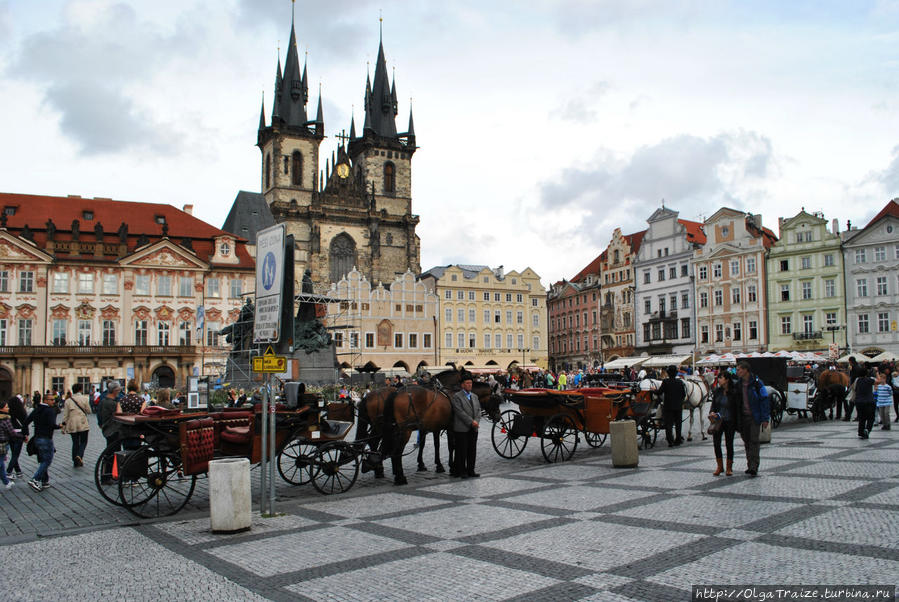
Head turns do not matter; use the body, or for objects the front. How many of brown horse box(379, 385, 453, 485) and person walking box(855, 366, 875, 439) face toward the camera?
0

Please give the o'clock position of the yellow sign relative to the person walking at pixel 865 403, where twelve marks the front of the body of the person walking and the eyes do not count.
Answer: The yellow sign is roughly at 7 o'clock from the person walking.

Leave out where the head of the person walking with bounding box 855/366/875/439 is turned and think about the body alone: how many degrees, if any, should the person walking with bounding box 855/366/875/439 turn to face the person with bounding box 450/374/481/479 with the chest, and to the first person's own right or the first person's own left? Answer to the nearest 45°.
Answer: approximately 135° to the first person's own left

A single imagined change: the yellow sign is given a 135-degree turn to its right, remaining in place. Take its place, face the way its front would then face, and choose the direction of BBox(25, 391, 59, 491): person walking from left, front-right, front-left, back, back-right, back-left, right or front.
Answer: front

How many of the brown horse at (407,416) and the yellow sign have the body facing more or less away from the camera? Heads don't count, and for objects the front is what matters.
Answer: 0

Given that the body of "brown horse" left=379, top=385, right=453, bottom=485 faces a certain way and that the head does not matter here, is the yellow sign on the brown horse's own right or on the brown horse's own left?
on the brown horse's own right

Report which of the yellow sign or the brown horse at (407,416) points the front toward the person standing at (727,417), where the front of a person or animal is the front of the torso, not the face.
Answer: the brown horse

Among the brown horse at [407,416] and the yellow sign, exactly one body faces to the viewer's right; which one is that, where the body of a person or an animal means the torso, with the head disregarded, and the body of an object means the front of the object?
the brown horse

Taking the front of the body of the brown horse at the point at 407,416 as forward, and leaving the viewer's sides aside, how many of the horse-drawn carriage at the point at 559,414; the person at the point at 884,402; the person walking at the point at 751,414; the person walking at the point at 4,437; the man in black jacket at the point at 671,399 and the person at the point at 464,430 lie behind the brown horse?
1

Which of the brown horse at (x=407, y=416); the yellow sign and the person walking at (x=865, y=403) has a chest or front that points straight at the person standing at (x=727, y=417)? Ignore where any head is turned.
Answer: the brown horse

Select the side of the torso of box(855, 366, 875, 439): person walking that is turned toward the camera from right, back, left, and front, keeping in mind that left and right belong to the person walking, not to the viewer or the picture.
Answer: back

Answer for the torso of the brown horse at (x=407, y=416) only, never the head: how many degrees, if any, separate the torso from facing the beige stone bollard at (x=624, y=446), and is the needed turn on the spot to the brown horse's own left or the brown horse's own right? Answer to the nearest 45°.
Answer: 0° — it already faces it

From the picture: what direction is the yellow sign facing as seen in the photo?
toward the camera

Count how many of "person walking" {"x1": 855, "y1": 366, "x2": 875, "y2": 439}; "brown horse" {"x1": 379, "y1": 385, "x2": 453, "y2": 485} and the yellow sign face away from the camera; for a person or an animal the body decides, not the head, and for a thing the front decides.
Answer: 1

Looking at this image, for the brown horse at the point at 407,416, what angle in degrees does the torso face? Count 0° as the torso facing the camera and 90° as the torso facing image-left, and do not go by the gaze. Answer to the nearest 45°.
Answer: approximately 270°

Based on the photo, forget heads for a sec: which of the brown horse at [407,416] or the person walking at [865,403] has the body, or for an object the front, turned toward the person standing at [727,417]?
the brown horse

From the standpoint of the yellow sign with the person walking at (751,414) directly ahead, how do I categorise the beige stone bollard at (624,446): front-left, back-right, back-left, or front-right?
front-left

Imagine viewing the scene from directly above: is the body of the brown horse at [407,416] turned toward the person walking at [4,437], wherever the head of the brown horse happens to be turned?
no
